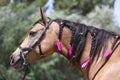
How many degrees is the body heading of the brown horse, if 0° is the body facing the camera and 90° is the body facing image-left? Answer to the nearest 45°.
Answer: approximately 90°
